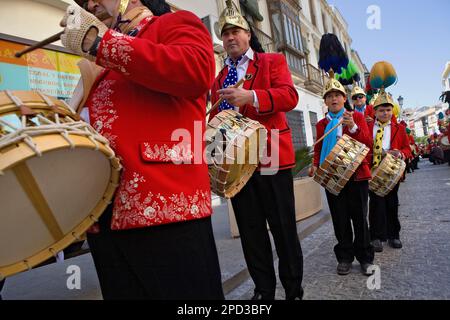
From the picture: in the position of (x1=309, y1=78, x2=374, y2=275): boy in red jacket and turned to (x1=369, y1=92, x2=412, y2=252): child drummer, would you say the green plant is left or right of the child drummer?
left

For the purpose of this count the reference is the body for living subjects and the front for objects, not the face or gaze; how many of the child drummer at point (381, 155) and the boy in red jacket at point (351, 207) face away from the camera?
0

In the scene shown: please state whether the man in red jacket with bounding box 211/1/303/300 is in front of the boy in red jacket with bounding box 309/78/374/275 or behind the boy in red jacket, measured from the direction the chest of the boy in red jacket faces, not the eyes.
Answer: in front

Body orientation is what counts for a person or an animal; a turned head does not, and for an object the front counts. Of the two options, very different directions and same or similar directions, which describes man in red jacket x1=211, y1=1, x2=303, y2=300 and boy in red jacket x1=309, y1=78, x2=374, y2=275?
same or similar directions

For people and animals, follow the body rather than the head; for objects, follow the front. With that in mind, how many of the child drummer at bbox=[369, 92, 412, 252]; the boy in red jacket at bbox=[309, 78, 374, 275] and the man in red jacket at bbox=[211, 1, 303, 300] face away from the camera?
0

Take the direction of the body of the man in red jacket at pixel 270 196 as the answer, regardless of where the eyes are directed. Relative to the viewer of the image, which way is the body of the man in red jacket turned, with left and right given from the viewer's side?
facing the viewer and to the left of the viewer

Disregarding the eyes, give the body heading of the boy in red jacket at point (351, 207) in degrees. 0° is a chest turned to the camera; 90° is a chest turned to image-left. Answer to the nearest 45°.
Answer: approximately 45°

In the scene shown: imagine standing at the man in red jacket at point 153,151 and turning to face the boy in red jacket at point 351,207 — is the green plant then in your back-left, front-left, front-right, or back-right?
front-left

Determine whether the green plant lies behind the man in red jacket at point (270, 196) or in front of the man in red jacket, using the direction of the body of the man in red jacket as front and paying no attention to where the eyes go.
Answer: behind

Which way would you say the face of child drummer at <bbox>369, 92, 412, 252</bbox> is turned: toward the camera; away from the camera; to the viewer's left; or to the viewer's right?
toward the camera

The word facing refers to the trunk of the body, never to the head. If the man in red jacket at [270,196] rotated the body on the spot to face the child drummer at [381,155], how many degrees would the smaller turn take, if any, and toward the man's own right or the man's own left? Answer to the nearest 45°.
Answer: approximately 180°

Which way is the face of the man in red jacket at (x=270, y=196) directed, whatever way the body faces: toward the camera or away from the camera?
toward the camera

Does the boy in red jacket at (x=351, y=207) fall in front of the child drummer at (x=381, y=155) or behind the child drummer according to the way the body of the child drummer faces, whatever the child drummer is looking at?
in front

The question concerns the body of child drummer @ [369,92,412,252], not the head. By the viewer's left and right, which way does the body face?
facing the viewer

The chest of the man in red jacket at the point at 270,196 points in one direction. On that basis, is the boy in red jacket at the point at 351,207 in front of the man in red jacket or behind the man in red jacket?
behind

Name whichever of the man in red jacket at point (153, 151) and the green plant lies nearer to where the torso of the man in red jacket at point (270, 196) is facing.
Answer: the man in red jacket

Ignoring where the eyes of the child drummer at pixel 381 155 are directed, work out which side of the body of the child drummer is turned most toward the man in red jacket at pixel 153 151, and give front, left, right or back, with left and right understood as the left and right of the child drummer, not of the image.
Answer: front
